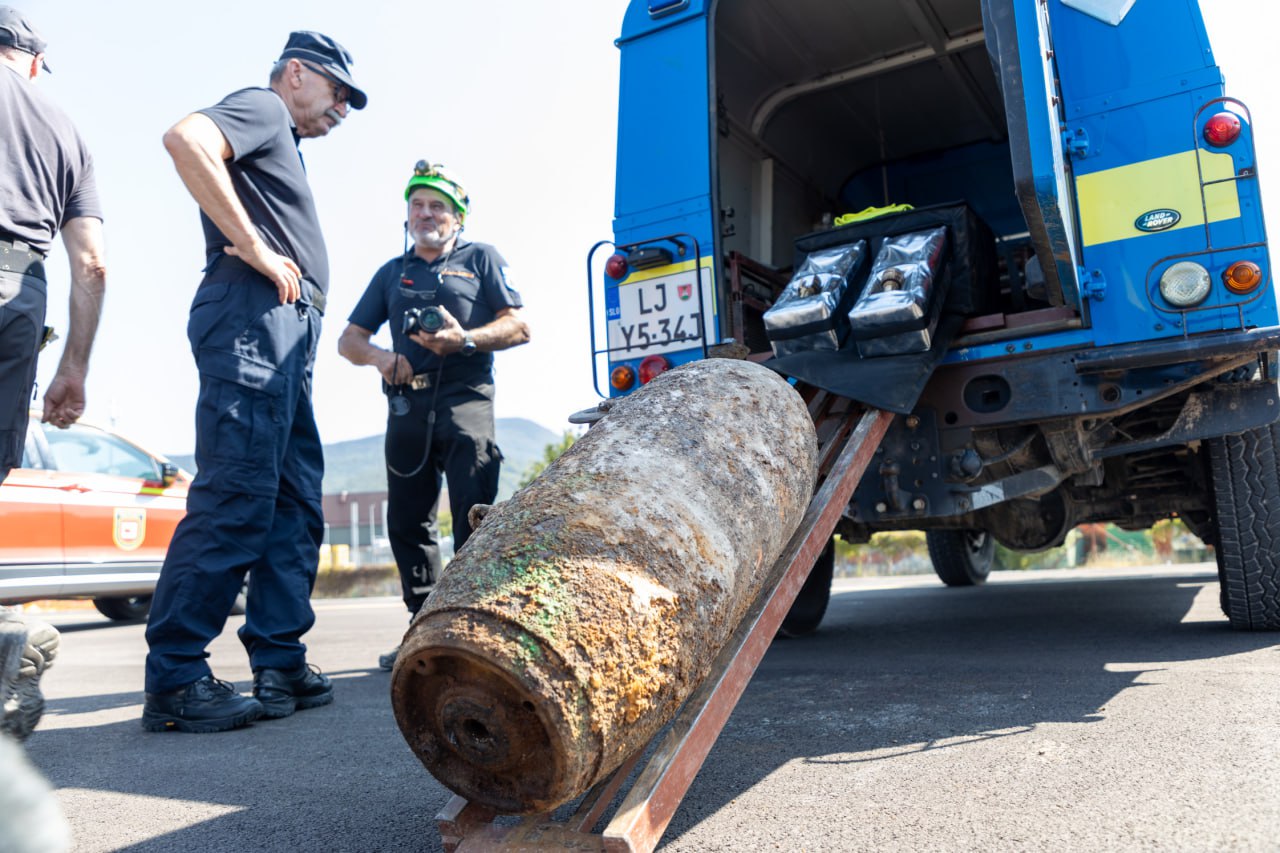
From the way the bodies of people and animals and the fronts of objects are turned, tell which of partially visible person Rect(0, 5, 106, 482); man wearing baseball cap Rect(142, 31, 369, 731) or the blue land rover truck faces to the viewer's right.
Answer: the man wearing baseball cap

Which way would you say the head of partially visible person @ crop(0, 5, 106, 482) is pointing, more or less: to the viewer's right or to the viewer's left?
to the viewer's right

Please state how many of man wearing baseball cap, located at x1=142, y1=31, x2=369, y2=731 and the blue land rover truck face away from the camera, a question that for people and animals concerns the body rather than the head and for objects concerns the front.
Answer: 1

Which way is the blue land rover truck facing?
away from the camera

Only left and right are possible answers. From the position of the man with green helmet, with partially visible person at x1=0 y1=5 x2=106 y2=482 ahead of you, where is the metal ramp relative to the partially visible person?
left

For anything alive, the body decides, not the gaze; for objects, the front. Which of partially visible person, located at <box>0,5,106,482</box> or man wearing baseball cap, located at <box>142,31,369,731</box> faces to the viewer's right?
the man wearing baseball cap

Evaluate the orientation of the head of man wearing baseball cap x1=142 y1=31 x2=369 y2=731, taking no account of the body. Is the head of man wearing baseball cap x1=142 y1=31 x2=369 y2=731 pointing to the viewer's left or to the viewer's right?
to the viewer's right

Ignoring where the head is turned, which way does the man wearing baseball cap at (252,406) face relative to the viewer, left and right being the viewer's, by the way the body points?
facing to the right of the viewer

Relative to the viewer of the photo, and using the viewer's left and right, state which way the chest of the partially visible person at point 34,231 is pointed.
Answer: facing away from the viewer
